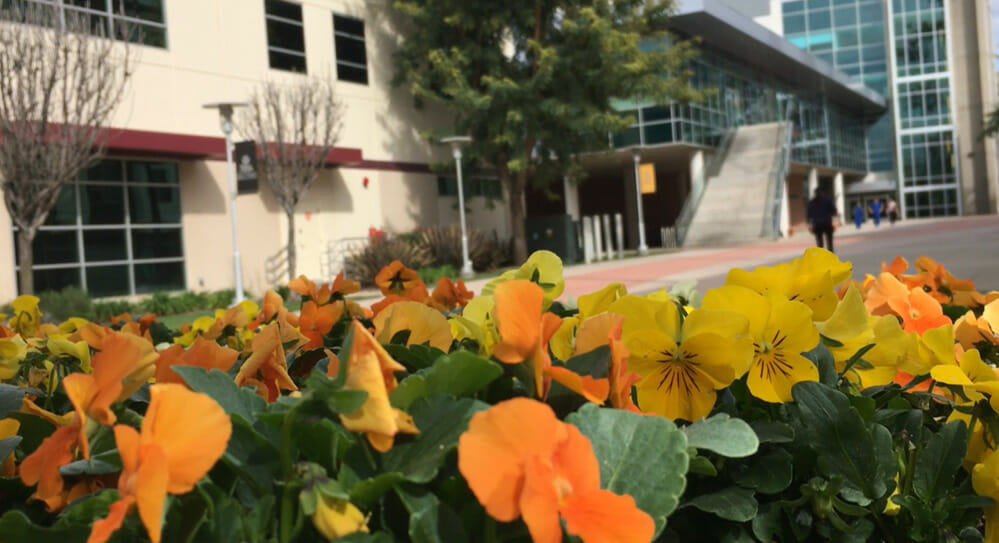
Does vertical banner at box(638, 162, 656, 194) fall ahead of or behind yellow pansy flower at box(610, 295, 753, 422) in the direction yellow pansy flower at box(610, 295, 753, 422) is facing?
behind

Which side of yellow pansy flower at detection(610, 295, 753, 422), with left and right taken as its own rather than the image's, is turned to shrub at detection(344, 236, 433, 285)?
back

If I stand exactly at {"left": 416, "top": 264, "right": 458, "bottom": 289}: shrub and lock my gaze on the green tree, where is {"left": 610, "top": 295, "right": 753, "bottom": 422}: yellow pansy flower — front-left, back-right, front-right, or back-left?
back-right

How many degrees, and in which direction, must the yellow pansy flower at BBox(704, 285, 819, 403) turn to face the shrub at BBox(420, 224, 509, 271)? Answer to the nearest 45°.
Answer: approximately 180°

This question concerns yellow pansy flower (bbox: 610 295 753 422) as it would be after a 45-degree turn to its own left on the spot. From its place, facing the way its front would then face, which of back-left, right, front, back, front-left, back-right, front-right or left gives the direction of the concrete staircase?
back-left

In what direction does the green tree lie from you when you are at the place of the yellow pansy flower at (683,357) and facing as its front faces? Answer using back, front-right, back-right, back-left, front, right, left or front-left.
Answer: back
